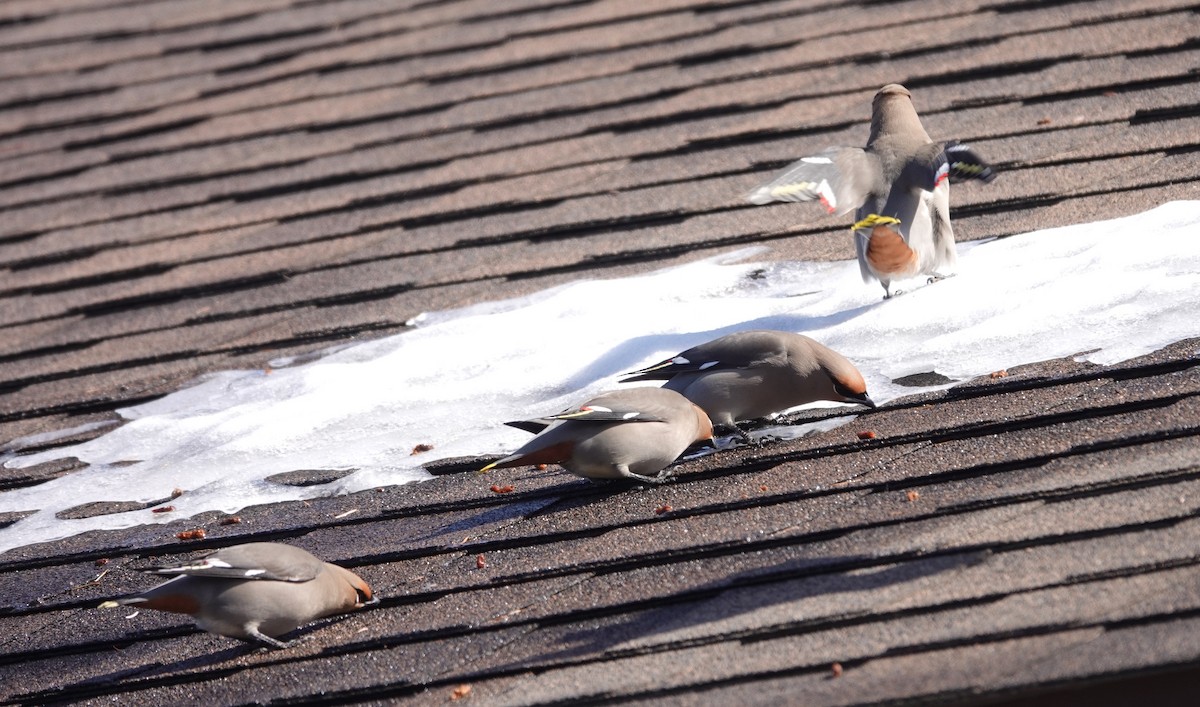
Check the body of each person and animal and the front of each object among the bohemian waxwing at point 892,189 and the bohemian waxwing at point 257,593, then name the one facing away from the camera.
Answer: the bohemian waxwing at point 892,189

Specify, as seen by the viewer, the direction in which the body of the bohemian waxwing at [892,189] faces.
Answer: away from the camera

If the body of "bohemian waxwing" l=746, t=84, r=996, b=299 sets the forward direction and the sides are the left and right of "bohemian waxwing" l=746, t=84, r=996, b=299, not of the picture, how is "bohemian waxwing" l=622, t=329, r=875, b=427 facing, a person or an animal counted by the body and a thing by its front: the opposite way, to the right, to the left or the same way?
to the right

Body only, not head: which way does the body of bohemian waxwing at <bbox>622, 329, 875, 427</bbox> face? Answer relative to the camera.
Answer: to the viewer's right

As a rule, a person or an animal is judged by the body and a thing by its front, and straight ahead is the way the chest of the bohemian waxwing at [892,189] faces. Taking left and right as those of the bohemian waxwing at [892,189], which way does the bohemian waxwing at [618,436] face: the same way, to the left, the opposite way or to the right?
to the right

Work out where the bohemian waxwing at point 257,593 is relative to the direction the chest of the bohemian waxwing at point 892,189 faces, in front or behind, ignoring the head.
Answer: behind

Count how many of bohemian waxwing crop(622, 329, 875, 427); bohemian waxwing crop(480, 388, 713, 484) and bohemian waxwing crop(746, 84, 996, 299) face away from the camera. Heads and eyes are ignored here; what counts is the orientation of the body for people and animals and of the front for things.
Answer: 1

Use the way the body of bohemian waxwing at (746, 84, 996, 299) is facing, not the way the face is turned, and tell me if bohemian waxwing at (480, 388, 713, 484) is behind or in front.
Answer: behind

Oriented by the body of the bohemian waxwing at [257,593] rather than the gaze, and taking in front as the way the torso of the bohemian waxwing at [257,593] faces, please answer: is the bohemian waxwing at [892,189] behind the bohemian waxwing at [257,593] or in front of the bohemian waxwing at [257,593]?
in front

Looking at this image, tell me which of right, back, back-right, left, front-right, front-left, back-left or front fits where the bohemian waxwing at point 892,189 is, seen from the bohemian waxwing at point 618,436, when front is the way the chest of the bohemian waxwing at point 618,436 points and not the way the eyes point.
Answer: front-left

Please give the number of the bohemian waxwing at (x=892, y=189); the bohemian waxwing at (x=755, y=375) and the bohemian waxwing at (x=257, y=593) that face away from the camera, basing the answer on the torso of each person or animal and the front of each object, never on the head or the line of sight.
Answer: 1

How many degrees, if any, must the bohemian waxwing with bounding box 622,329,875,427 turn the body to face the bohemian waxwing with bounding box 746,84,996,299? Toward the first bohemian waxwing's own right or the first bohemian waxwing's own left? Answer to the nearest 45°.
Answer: approximately 45° to the first bohemian waxwing's own left

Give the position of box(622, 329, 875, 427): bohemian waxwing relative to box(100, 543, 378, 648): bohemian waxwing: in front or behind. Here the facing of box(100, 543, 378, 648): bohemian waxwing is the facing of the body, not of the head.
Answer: in front

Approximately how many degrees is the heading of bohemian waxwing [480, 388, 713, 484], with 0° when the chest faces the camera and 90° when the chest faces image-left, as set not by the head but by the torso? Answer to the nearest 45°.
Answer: approximately 270°

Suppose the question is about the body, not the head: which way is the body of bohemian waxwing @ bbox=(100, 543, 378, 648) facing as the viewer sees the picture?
to the viewer's right

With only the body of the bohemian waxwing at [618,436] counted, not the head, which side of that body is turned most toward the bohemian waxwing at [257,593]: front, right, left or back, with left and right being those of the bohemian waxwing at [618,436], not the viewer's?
back
